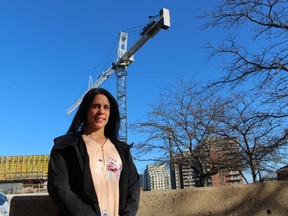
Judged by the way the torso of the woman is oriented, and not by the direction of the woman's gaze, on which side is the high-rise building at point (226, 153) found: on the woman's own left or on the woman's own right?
on the woman's own left

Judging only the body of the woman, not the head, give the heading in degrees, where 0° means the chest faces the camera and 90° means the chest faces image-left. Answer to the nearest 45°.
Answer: approximately 315°
